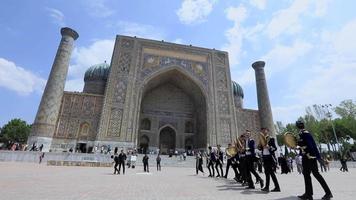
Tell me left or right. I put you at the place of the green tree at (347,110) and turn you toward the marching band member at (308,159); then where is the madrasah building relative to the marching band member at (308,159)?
right

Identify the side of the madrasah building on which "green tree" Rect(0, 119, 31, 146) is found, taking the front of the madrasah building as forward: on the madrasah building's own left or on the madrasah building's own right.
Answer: on the madrasah building's own right

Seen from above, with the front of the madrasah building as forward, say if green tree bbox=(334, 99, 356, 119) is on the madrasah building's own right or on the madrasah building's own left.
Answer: on the madrasah building's own left

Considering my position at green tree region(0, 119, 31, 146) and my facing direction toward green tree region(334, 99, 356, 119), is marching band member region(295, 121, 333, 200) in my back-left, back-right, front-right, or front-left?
front-right

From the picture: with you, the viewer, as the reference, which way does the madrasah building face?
facing the viewer

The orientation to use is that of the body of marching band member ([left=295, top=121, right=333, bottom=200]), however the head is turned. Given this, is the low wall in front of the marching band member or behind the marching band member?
in front

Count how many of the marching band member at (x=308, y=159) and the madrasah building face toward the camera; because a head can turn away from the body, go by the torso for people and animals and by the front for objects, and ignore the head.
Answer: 1

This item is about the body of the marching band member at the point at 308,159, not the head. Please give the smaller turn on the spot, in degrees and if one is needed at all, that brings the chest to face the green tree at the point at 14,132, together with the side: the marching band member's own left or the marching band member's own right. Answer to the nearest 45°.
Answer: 0° — they already face it

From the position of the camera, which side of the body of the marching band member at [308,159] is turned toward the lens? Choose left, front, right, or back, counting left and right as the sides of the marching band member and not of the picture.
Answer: left

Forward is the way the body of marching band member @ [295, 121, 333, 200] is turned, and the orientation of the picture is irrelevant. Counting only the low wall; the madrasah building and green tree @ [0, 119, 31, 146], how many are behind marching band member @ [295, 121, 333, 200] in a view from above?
0

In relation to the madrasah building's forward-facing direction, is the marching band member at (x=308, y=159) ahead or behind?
ahead

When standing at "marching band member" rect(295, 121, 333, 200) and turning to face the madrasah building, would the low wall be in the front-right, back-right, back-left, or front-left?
front-left
